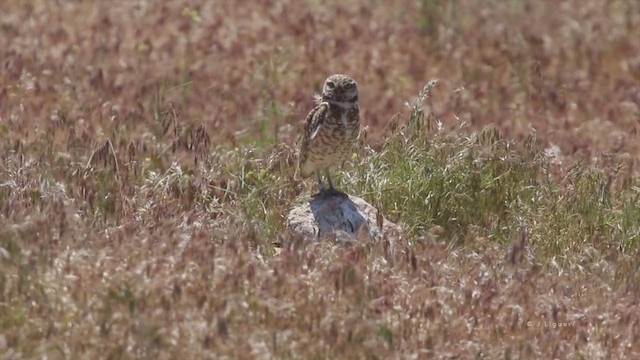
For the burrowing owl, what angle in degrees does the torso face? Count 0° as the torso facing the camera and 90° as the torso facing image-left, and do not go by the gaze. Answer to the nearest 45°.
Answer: approximately 315°
